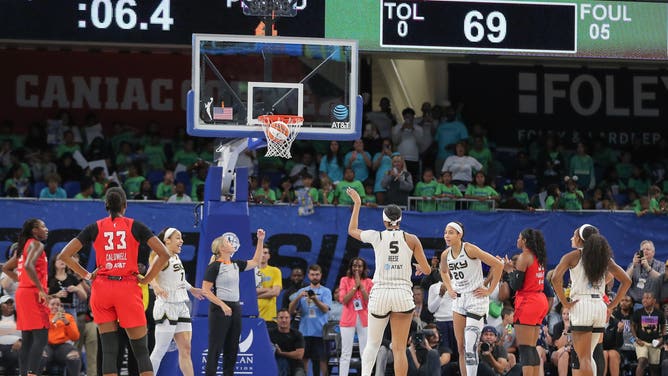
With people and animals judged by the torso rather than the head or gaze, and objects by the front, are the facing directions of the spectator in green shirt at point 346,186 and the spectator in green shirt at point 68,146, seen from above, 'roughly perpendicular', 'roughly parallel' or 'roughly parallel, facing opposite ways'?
roughly parallel

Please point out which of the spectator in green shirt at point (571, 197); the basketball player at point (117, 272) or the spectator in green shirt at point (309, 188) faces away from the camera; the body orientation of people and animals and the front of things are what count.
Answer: the basketball player

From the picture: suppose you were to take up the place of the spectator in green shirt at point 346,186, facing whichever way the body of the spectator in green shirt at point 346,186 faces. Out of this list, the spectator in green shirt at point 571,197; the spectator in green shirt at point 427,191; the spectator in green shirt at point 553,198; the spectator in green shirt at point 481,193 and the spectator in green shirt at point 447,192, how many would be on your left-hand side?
5

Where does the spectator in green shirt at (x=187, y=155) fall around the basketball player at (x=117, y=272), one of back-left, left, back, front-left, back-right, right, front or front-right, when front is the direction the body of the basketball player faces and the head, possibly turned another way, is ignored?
front

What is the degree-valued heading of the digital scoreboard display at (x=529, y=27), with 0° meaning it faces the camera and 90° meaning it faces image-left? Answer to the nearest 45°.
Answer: approximately 0°

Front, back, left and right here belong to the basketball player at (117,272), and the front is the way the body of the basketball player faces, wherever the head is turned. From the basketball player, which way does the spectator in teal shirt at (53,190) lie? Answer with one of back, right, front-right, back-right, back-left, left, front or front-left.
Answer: front

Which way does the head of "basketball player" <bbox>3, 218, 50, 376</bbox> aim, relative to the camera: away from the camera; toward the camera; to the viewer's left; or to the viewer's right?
to the viewer's right

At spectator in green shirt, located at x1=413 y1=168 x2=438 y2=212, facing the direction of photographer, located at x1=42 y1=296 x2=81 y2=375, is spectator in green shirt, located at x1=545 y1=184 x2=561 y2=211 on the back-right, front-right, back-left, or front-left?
back-left

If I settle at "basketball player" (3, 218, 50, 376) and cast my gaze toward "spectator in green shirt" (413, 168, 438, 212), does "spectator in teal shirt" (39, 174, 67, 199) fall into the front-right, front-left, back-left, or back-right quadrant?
front-left

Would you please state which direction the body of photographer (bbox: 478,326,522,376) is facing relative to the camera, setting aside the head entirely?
toward the camera

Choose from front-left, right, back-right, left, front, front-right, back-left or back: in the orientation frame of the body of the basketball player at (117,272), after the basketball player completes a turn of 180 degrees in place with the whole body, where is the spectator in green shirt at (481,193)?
back-left

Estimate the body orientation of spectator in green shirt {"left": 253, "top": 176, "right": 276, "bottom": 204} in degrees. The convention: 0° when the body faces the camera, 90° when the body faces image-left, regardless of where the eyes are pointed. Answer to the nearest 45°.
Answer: approximately 0°

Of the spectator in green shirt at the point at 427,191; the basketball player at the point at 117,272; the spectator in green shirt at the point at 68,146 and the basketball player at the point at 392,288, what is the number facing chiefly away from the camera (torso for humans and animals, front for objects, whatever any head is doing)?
2

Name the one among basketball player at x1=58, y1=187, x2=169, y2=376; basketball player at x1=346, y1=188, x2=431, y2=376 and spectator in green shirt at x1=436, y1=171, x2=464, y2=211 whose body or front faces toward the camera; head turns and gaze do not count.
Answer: the spectator in green shirt

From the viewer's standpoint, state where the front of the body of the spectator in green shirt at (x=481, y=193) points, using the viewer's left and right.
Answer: facing the viewer

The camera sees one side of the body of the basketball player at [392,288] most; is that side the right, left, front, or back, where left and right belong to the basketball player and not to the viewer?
back

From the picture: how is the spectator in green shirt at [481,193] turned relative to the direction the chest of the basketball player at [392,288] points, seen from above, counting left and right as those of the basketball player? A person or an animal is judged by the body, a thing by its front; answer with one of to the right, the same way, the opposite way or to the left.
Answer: the opposite way
